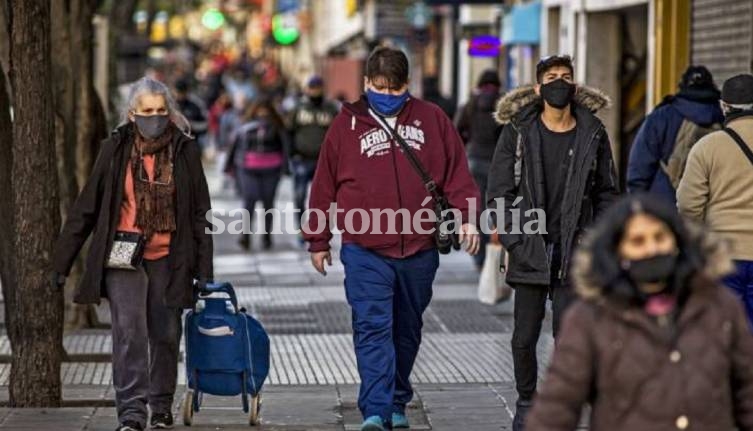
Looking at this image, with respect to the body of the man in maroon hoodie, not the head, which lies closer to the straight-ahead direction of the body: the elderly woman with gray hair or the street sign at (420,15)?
the elderly woman with gray hair

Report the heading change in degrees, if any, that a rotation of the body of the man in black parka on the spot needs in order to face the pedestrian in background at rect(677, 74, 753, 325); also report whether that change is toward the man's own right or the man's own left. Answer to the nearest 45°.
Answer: approximately 135° to the man's own left

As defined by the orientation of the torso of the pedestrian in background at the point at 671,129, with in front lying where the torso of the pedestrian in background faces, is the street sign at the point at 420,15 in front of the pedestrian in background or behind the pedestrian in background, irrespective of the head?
in front

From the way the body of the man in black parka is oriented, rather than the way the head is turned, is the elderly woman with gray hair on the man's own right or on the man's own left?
on the man's own right

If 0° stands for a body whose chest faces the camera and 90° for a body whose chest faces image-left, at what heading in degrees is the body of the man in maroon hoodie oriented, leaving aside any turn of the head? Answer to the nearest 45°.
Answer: approximately 0°

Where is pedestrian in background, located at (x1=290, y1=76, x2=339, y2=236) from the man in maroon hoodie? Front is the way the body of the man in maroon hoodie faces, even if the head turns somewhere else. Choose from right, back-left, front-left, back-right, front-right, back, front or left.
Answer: back

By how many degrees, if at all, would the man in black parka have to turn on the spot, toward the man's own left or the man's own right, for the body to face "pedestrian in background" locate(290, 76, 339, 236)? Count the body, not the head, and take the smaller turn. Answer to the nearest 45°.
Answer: approximately 180°

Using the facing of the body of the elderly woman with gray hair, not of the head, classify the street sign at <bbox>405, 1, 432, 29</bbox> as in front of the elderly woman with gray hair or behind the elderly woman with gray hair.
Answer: behind

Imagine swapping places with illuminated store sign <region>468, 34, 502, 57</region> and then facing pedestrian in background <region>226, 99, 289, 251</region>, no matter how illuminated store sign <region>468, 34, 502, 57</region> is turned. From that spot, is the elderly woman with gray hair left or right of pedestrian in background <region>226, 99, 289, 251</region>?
left

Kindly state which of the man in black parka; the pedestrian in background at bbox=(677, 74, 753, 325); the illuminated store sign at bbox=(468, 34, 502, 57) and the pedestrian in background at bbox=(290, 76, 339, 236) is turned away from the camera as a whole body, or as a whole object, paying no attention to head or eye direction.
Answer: the pedestrian in background at bbox=(677, 74, 753, 325)

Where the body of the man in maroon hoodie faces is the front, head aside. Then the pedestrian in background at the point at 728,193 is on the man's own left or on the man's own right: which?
on the man's own left

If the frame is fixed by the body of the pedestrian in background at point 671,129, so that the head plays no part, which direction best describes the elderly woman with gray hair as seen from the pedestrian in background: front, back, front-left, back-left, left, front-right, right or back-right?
back-left

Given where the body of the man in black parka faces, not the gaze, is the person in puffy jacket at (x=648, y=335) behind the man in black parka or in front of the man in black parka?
in front

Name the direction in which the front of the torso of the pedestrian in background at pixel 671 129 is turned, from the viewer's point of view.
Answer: away from the camera
